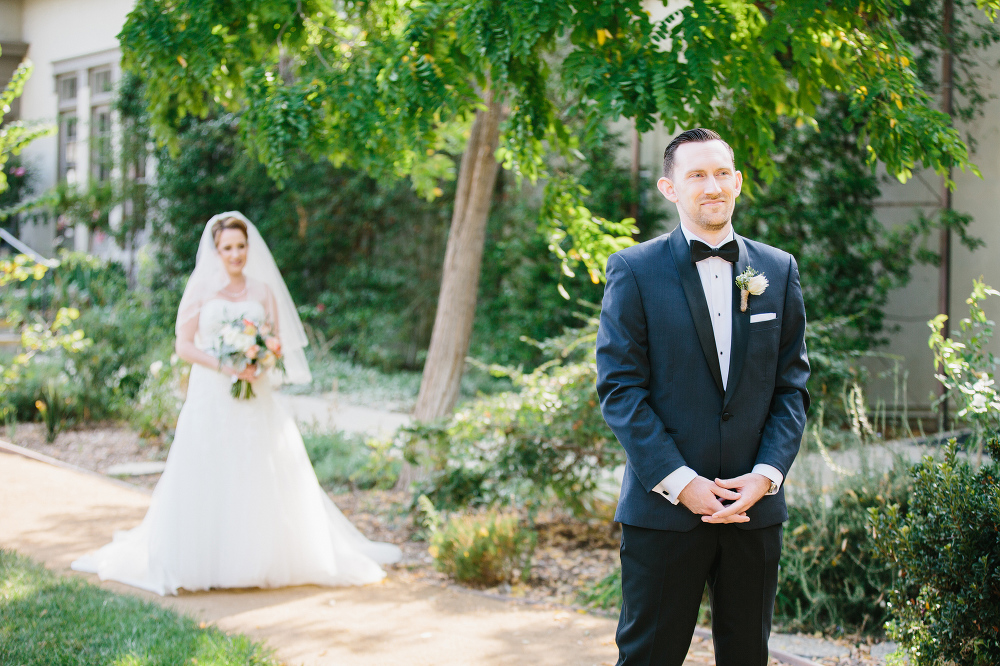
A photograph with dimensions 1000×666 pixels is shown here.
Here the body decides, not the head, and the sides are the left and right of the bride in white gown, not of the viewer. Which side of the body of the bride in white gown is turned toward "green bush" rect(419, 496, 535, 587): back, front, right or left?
left

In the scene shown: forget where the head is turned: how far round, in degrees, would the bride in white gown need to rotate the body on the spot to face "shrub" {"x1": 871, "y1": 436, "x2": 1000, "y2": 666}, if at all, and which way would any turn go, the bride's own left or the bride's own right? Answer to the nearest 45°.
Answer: approximately 45° to the bride's own left

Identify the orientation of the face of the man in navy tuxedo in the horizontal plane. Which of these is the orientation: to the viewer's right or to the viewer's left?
to the viewer's right

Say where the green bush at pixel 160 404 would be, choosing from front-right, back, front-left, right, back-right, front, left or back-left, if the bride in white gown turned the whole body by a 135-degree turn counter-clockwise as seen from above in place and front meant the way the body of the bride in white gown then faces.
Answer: front-left

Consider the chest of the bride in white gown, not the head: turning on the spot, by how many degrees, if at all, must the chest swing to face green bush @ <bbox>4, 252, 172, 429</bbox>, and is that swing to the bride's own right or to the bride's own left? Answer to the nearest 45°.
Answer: approximately 180°

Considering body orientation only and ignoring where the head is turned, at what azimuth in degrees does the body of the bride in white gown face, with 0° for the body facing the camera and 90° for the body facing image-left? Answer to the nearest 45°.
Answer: approximately 0°

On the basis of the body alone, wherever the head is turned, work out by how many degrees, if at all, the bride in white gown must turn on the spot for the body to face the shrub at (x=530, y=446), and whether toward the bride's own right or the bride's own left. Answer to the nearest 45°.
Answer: approximately 90° to the bride's own left
